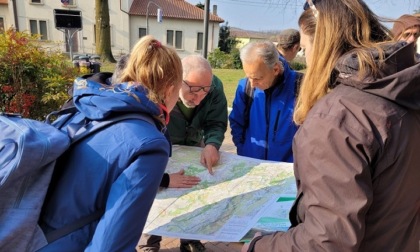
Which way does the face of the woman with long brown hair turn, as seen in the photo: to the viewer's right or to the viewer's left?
to the viewer's left

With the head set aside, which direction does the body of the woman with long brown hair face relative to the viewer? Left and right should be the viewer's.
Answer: facing away from the viewer and to the left of the viewer

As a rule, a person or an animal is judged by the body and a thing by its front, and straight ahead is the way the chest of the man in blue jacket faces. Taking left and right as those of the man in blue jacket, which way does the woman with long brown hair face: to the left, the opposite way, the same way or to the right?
to the right

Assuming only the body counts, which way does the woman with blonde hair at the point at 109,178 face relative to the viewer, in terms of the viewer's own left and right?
facing away from the viewer and to the right of the viewer

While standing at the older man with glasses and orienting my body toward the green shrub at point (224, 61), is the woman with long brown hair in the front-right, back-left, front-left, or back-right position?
back-right

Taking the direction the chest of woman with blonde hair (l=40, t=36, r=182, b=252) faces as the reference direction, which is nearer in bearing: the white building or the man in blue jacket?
the man in blue jacket

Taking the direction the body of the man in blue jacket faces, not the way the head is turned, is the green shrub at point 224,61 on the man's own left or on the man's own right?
on the man's own right

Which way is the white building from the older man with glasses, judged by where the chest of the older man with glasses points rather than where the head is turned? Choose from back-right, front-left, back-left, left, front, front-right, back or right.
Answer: back

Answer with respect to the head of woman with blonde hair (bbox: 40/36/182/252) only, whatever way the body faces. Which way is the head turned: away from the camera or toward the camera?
away from the camera

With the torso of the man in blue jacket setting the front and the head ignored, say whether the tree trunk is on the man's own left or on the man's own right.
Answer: on the man's own right
